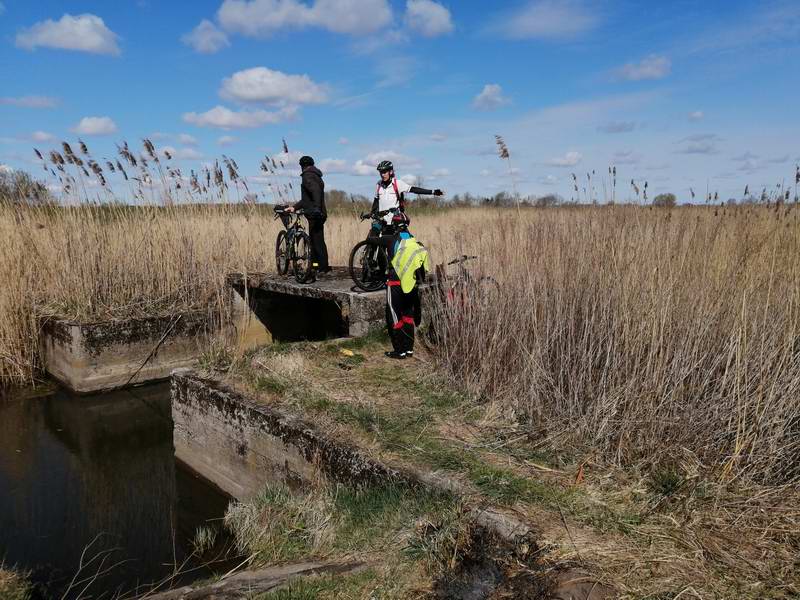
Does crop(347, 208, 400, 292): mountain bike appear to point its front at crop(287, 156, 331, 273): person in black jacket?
no

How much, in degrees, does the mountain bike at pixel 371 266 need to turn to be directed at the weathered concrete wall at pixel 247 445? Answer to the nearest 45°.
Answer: approximately 45° to its left

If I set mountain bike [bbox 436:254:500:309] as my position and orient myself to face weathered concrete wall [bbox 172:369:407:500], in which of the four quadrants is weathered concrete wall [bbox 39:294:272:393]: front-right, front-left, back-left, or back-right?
front-right

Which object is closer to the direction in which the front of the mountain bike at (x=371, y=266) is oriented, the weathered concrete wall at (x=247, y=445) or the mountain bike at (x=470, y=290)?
the weathered concrete wall

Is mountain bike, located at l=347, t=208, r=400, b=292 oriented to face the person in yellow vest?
no

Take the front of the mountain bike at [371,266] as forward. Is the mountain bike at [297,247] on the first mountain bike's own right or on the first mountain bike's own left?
on the first mountain bike's own right

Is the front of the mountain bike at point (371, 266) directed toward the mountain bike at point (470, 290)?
no

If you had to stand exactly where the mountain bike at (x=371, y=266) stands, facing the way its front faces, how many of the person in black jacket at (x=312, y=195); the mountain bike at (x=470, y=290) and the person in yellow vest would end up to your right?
1

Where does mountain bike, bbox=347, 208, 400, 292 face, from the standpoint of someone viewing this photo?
facing the viewer and to the left of the viewer
